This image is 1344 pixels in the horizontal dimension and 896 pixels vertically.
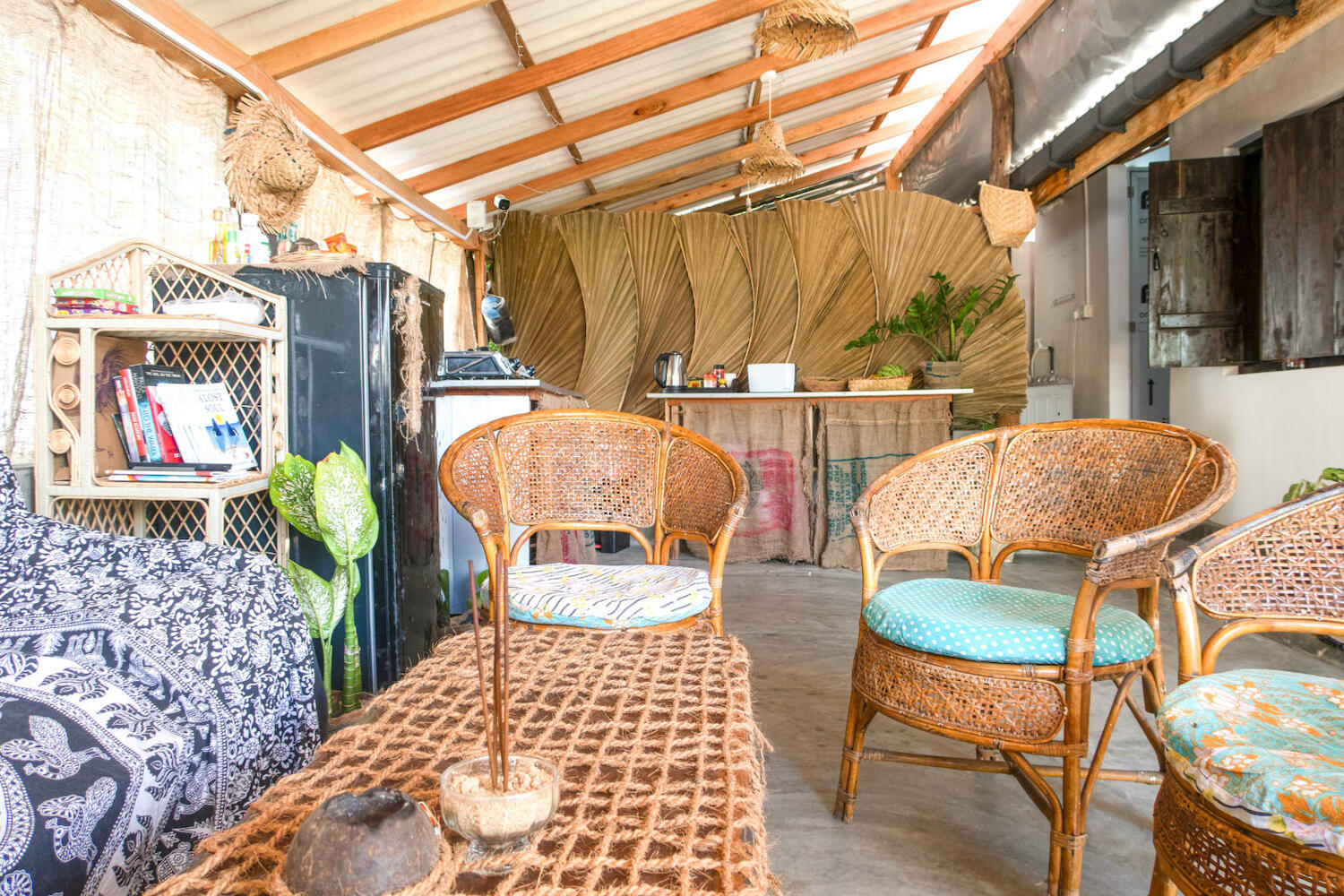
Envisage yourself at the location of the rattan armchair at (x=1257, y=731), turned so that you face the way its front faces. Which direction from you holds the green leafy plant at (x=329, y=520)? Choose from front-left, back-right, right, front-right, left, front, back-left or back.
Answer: front-right

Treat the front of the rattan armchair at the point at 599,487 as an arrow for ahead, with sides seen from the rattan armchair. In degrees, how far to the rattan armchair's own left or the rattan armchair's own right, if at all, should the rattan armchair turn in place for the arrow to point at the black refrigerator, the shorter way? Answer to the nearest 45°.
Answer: approximately 135° to the rattan armchair's own right

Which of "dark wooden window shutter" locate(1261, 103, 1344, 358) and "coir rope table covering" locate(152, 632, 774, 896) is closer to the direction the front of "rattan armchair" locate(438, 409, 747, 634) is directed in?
the coir rope table covering

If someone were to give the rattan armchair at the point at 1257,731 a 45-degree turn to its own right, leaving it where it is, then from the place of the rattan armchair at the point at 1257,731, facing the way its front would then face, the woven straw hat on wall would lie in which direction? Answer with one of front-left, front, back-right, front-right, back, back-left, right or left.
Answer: front

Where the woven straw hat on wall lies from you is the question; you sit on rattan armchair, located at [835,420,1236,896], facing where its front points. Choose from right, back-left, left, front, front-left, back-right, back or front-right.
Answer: front-right

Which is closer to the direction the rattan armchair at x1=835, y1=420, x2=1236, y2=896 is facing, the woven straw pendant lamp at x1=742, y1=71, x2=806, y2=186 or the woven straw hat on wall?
the woven straw hat on wall

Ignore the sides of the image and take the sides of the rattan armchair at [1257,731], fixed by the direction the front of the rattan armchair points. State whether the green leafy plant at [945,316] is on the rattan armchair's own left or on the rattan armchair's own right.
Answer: on the rattan armchair's own right

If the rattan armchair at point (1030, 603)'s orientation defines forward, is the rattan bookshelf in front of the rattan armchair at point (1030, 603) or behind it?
in front

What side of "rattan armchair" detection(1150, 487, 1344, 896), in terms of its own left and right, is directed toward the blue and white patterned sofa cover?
front

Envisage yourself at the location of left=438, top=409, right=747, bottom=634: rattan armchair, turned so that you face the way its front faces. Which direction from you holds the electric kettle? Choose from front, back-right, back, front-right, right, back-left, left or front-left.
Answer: back

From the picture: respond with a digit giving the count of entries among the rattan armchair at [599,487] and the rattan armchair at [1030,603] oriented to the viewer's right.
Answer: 0

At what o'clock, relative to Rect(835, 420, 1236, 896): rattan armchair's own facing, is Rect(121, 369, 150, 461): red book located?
The red book is roughly at 1 o'clock from the rattan armchair.

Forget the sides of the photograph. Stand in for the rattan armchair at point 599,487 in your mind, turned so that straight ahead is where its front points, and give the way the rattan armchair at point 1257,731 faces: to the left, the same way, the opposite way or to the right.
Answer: to the right

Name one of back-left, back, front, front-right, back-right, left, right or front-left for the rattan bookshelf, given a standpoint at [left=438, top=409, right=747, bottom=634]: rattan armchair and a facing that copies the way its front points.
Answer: right

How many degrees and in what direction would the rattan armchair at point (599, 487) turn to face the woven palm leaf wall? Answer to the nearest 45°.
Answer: approximately 180°

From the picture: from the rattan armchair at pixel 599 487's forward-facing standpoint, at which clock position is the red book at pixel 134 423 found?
The red book is roughly at 3 o'clock from the rattan armchair.
